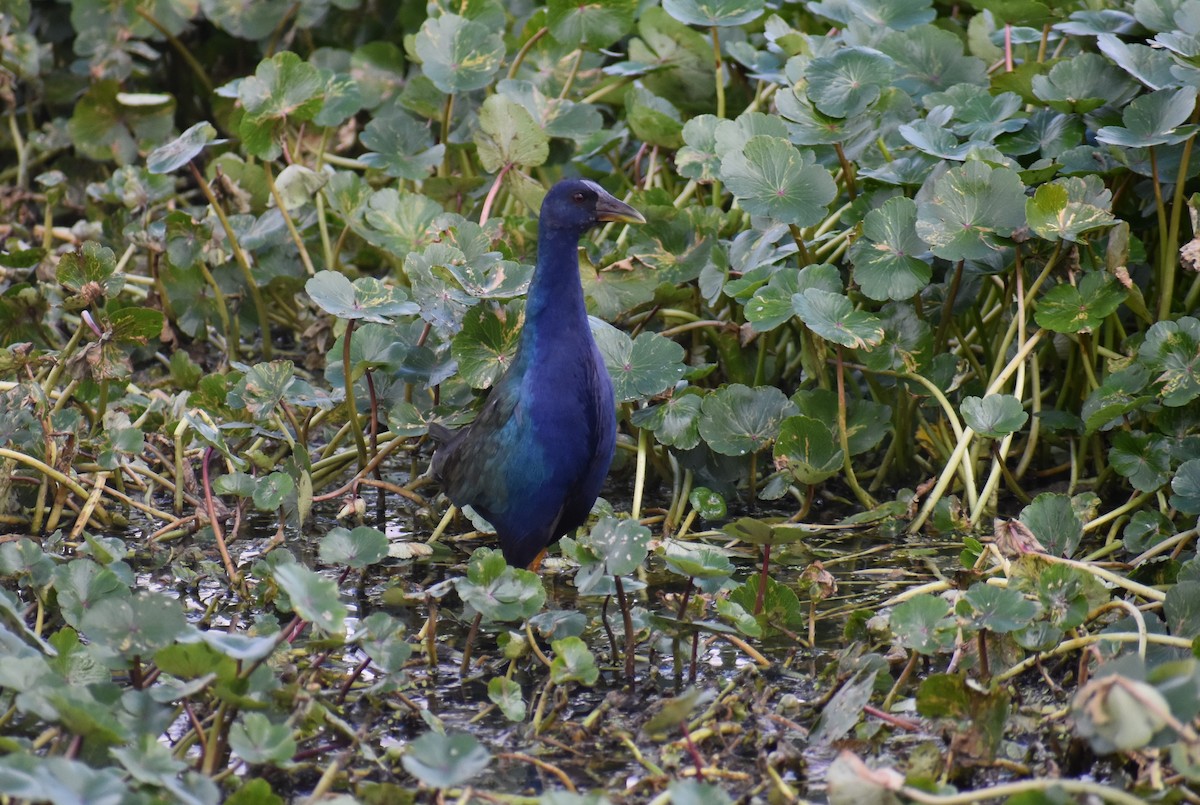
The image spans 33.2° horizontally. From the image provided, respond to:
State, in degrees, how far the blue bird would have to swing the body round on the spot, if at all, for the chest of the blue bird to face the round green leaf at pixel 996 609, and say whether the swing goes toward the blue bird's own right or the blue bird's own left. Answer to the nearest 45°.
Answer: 0° — it already faces it

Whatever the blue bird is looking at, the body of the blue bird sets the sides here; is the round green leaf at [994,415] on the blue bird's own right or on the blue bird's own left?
on the blue bird's own left

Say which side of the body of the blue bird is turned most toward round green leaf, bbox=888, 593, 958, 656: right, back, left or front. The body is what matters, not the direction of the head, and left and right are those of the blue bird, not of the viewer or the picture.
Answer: front

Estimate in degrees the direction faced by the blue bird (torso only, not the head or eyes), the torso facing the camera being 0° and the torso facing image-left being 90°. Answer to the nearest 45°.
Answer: approximately 315°

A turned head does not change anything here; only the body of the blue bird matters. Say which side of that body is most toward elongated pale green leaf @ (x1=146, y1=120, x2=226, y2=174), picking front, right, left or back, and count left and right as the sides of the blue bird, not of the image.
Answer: back

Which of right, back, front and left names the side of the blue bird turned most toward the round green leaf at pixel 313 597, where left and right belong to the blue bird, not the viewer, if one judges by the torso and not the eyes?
right
